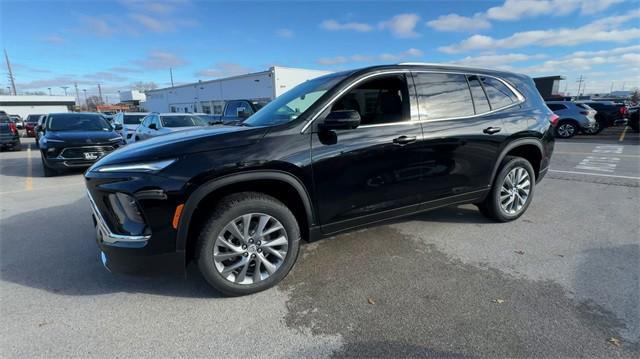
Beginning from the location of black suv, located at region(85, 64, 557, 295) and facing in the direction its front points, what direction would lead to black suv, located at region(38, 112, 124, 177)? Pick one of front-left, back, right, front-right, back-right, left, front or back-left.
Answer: right

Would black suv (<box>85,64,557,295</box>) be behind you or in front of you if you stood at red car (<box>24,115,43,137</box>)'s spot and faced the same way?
in front

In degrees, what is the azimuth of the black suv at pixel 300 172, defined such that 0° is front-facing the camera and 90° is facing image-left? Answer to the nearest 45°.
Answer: approximately 45°

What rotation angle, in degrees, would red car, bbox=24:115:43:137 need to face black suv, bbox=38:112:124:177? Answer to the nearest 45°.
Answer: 0° — it already faces it

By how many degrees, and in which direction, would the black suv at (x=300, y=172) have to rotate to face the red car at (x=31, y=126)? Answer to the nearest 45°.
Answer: approximately 90° to its right

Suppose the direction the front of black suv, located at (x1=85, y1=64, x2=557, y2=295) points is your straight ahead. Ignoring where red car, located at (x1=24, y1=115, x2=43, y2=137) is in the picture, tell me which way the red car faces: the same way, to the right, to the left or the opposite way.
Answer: to the left

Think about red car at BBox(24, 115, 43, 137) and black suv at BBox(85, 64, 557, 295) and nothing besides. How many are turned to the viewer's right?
0
